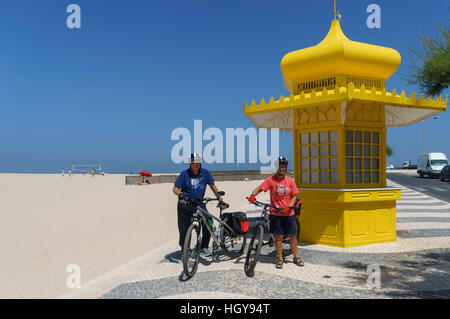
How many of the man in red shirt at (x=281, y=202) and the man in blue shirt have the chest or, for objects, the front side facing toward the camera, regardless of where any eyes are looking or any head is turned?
2

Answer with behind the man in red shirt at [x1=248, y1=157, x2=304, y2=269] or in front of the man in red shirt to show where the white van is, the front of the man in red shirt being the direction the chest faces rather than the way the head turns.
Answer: behind

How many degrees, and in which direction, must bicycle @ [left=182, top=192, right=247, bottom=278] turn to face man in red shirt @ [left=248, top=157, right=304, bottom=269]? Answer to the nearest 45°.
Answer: approximately 135° to its left

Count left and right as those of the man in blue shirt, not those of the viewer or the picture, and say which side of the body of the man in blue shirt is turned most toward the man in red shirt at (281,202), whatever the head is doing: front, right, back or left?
left

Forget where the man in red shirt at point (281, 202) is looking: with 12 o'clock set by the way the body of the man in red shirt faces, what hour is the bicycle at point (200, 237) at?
The bicycle is roughly at 3 o'clock from the man in red shirt.

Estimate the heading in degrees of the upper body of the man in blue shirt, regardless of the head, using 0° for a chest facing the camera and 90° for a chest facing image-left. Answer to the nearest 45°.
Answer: approximately 0°

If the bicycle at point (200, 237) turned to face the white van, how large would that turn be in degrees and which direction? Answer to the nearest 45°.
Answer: approximately 180°

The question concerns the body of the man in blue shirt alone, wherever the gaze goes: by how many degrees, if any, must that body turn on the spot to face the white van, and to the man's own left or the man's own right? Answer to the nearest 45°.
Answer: approximately 135° to the man's own left

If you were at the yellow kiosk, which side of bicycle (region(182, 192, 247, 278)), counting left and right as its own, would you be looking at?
back

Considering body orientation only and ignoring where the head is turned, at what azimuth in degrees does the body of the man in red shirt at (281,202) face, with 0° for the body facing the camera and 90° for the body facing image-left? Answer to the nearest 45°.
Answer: approximately 0°
